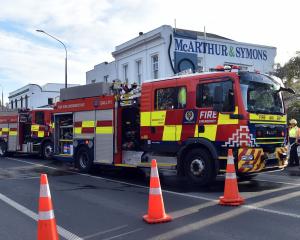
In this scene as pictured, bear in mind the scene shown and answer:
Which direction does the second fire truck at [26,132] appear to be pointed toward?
to the viewer's right

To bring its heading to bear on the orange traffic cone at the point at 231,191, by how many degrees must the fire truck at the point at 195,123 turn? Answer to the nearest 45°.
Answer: approximately 45° to its right

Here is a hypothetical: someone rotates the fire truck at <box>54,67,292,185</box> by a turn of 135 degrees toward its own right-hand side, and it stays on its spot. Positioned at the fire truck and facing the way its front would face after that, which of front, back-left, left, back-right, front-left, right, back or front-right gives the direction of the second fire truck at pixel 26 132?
front-right

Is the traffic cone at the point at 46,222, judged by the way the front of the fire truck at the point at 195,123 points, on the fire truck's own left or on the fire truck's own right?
on the fire truck's own right

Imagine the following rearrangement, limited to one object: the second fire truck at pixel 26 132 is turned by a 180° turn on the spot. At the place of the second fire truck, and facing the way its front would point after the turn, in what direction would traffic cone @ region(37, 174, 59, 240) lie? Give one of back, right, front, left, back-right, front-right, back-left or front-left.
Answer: left

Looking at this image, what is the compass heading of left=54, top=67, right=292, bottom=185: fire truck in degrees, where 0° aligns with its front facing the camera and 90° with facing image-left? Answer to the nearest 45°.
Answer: approximately 315°
